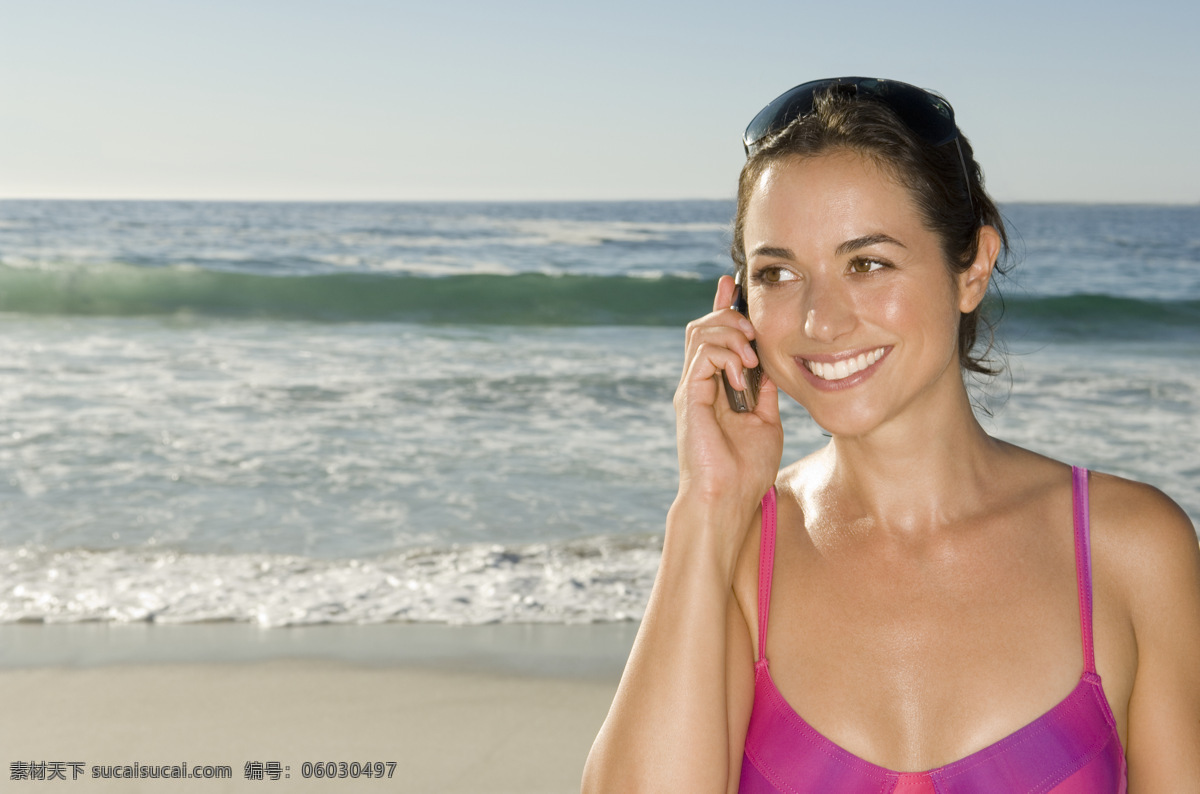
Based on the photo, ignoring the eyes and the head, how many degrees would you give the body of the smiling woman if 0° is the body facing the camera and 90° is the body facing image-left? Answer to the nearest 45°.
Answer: approximately 0°
